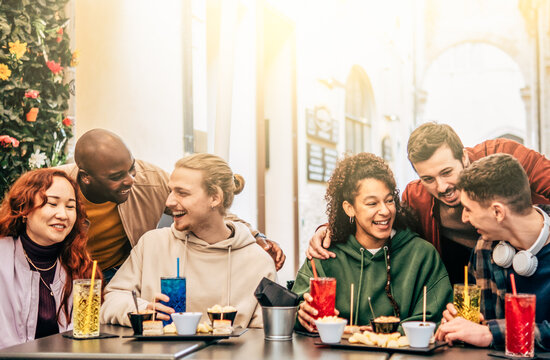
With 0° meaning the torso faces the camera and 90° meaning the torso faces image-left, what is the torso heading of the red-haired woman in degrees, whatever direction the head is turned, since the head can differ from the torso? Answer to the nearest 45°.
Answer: approximately 315°

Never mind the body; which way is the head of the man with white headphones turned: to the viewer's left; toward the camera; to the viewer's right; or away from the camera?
to the viewer's left

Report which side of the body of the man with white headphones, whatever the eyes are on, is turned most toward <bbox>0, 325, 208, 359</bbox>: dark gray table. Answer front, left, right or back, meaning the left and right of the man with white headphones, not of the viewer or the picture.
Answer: front

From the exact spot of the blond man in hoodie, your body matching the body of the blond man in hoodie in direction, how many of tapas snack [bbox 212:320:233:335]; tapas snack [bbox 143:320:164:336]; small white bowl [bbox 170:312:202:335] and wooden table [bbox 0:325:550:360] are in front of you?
4

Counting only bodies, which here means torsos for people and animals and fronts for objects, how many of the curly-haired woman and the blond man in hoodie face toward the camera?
2

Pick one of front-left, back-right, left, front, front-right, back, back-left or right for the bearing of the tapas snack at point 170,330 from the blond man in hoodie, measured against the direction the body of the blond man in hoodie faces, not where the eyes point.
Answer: front

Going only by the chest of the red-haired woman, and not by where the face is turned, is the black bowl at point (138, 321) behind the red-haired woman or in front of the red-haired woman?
in front

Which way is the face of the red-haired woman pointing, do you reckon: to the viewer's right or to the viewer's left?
to the viewer's right

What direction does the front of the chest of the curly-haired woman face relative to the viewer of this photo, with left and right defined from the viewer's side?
facing the viewer

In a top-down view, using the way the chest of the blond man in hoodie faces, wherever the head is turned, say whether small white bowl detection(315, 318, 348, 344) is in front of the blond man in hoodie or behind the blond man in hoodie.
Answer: in front

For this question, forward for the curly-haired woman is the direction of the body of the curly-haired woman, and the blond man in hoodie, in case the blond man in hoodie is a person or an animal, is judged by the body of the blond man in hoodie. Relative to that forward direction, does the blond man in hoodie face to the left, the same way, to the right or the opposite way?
the same way

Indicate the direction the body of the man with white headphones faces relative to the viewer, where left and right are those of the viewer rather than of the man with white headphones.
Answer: facing the viewer and to the left of the viewer

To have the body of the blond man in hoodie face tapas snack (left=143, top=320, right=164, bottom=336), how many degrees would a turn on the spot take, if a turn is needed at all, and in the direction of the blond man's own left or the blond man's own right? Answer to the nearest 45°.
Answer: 0° — they already face it

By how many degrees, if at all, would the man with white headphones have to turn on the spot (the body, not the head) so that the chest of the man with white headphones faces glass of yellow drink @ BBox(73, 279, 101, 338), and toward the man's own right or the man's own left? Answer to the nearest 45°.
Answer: approximately 45° to the man's own right

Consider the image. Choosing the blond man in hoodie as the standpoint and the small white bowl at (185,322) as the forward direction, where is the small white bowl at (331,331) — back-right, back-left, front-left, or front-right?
front-left

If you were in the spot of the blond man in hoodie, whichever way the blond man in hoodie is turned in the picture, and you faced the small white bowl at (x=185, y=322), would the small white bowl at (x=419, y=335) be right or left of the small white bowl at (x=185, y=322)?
left
